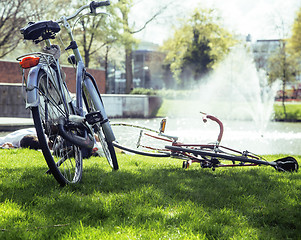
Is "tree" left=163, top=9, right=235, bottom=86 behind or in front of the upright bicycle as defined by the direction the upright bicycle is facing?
in front

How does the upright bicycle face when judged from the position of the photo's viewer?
facing away from the viewer and to the right of the viewer

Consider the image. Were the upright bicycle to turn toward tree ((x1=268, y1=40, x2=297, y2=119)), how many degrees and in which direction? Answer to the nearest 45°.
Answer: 0° — it already faces it

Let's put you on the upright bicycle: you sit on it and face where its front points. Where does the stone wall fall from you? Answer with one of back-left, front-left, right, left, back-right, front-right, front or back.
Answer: front-left

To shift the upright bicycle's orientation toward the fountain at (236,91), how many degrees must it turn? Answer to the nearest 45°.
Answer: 0° — it already faces it

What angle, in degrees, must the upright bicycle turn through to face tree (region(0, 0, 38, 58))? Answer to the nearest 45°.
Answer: approximately 45° to its left
